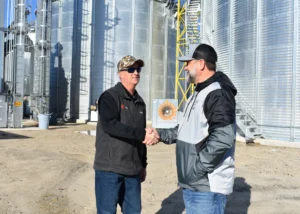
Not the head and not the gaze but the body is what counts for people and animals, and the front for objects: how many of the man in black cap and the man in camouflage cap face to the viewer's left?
1

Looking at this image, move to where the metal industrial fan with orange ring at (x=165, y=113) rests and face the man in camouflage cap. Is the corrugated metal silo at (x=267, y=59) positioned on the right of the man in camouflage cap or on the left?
left

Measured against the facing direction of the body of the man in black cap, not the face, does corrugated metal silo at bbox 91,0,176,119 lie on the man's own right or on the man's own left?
on the man's own right

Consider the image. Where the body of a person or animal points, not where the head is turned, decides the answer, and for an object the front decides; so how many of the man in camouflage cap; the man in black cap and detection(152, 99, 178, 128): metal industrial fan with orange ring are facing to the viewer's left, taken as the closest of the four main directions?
1

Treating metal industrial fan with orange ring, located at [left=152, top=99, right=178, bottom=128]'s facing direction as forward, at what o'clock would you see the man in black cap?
The man in black cap is roughly at 12 o'clock from the metal industrial fan with orange ring.

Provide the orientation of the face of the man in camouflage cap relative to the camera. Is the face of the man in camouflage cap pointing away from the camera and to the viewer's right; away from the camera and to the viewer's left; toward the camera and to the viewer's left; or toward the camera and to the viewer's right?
toward the camera and to the viewer's right

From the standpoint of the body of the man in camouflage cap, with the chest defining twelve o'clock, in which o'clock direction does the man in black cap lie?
The man in black cap is roughly at 12 o'clock from the man in camouflage cap.

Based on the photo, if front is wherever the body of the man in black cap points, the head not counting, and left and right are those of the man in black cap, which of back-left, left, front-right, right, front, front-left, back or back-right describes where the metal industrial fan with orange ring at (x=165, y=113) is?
right

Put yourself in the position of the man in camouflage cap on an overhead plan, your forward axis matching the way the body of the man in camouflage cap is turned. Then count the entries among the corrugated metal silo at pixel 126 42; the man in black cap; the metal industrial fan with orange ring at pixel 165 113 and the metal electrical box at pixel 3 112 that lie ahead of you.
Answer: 1

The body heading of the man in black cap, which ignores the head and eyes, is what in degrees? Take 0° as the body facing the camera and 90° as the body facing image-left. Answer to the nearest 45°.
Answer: approximately 90°

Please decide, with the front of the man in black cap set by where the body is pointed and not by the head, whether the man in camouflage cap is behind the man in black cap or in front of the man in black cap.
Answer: in front

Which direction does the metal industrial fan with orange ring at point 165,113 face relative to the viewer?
toward the camera

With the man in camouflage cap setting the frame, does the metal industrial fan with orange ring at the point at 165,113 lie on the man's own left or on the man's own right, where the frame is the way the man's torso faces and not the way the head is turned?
on the man's own left

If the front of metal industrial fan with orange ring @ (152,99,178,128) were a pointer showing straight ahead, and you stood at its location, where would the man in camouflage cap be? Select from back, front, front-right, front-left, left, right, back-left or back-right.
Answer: front

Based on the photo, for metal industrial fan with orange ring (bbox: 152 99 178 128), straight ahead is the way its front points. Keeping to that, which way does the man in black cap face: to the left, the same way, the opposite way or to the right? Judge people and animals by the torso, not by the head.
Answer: to the right

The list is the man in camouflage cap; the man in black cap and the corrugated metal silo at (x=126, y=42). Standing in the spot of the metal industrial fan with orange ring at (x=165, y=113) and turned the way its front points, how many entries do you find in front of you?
2

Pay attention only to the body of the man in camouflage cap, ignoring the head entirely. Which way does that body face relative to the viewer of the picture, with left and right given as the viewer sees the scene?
facing the viewer and to the right of the viewer
